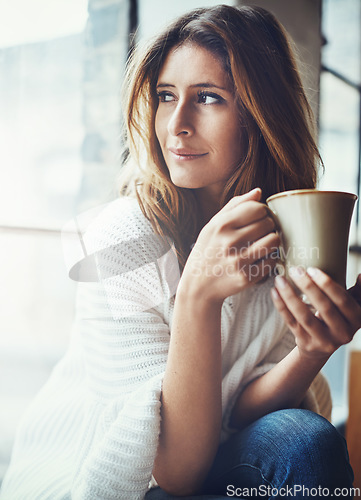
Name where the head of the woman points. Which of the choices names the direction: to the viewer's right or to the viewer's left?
to the viewer's left

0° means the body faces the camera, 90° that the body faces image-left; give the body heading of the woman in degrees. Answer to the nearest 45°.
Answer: approximately 315°
